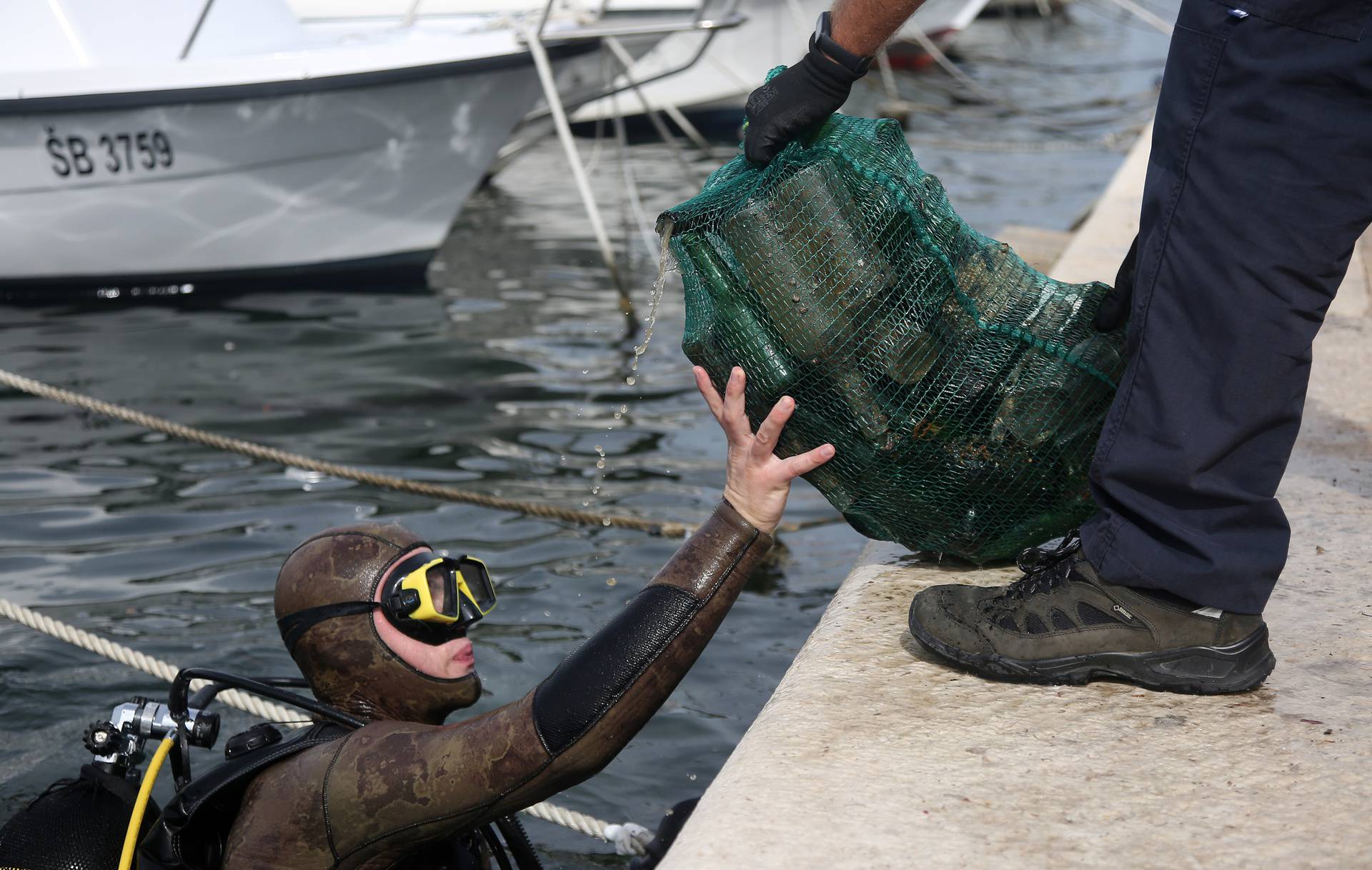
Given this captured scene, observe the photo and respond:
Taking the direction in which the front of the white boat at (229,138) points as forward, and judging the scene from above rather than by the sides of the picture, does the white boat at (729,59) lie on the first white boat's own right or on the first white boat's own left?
on the first white boat's own left

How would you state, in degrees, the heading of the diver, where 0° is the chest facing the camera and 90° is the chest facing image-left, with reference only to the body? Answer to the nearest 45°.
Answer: approximately 270°

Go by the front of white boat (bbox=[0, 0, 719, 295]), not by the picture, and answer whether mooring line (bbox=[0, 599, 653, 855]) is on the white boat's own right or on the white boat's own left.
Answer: on the white boat's own right

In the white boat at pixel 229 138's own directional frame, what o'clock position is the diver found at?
The diver is roughly at 3 o'clock from the white boat.

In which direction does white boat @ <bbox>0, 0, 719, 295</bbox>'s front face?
to the viewer's right

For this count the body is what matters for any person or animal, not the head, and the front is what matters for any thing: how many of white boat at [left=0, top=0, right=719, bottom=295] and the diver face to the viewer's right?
2

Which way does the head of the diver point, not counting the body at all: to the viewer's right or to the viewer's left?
to the viewer's right

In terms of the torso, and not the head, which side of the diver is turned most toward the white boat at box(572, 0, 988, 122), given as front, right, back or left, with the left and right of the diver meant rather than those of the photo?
left

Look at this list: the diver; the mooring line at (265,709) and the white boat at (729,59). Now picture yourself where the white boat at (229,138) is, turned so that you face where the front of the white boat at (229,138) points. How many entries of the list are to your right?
2

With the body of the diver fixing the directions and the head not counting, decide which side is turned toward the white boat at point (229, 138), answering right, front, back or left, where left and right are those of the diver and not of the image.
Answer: left
